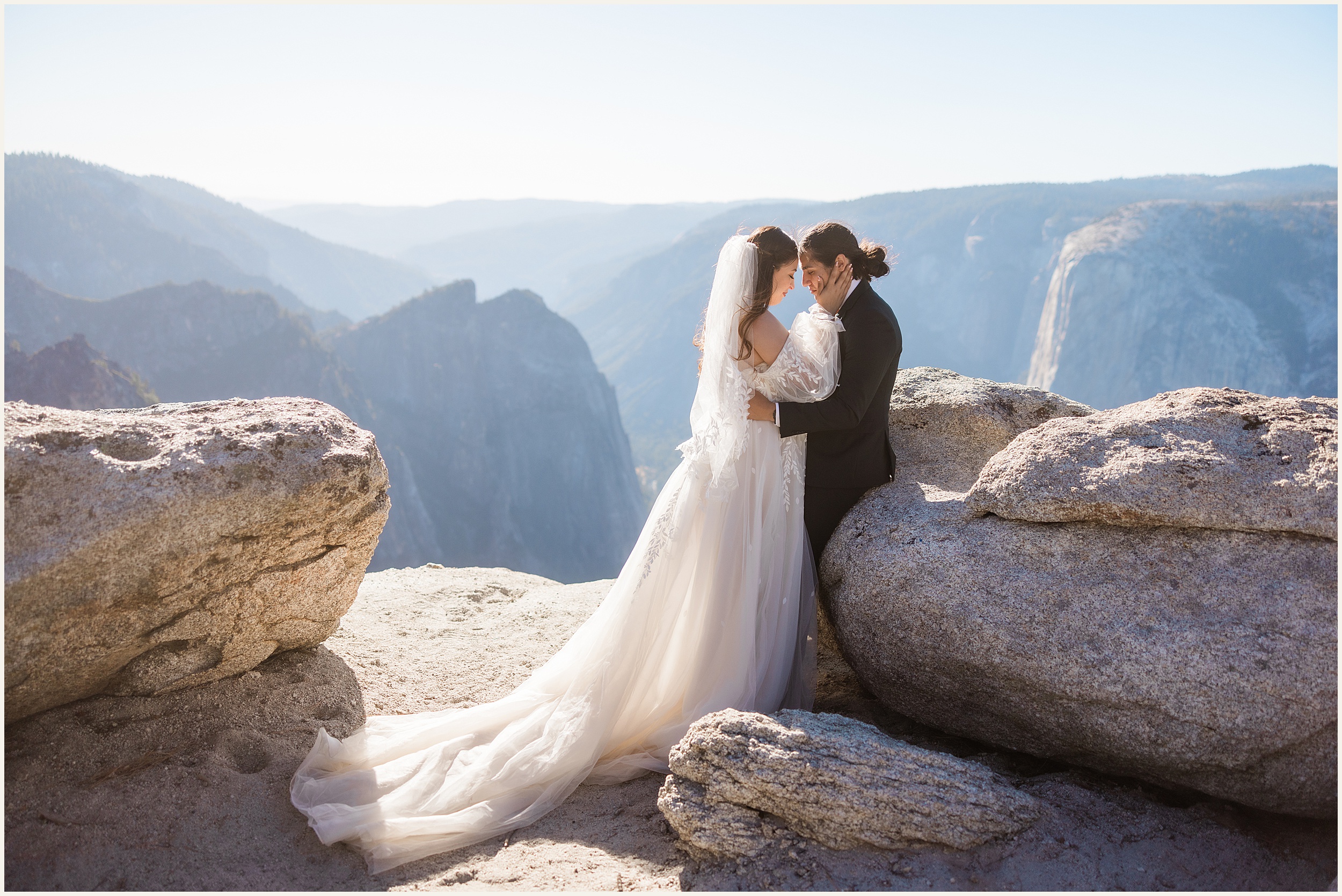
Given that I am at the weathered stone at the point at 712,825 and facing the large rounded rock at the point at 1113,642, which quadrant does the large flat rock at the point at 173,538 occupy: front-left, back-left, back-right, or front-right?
back-left

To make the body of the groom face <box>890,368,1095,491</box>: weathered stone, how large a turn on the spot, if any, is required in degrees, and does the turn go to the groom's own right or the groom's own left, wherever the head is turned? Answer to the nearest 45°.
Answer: approximately 135° to the groom's own right

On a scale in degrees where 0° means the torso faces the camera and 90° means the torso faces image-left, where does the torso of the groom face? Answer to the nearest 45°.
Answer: approximately 90°

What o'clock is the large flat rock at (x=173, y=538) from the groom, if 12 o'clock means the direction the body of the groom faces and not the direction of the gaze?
The large flat rock is roughly at 11 o'clock from the groom.

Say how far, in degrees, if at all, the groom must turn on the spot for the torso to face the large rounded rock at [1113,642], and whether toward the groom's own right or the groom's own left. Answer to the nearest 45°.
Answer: approximately 135° to the groom's own left
